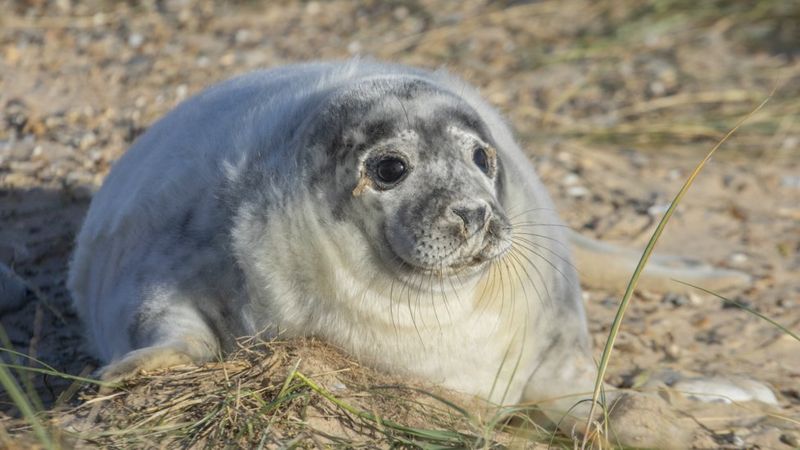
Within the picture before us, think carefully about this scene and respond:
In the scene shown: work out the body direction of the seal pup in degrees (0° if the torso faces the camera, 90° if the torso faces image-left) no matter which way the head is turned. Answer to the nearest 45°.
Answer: approximately 315°

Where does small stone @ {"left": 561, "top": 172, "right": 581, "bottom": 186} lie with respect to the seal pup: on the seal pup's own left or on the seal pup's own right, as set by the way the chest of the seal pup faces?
on the seal pup's own left

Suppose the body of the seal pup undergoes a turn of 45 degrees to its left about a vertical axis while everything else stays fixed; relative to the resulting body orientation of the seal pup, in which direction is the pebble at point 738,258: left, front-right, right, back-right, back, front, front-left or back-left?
front-left

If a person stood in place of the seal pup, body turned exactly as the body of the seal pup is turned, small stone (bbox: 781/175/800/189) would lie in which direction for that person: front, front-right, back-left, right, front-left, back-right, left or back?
left

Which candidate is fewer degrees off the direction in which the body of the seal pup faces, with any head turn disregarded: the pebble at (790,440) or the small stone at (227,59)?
the pebble

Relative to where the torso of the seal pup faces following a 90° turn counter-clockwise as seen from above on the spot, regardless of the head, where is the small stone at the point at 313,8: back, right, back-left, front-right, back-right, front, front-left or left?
front-left

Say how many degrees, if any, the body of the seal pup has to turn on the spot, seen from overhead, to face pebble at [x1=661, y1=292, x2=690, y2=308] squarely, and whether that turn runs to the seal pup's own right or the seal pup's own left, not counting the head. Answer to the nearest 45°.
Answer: approximately 90° to the seal pup's own left

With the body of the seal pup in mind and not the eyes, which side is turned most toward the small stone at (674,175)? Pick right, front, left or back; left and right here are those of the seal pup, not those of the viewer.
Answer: left

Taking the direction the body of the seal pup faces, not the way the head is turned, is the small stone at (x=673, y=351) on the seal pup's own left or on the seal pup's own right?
on the seal pup's own left

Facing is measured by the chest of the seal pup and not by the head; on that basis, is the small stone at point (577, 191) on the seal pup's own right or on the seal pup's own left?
on the seal pup's own left
